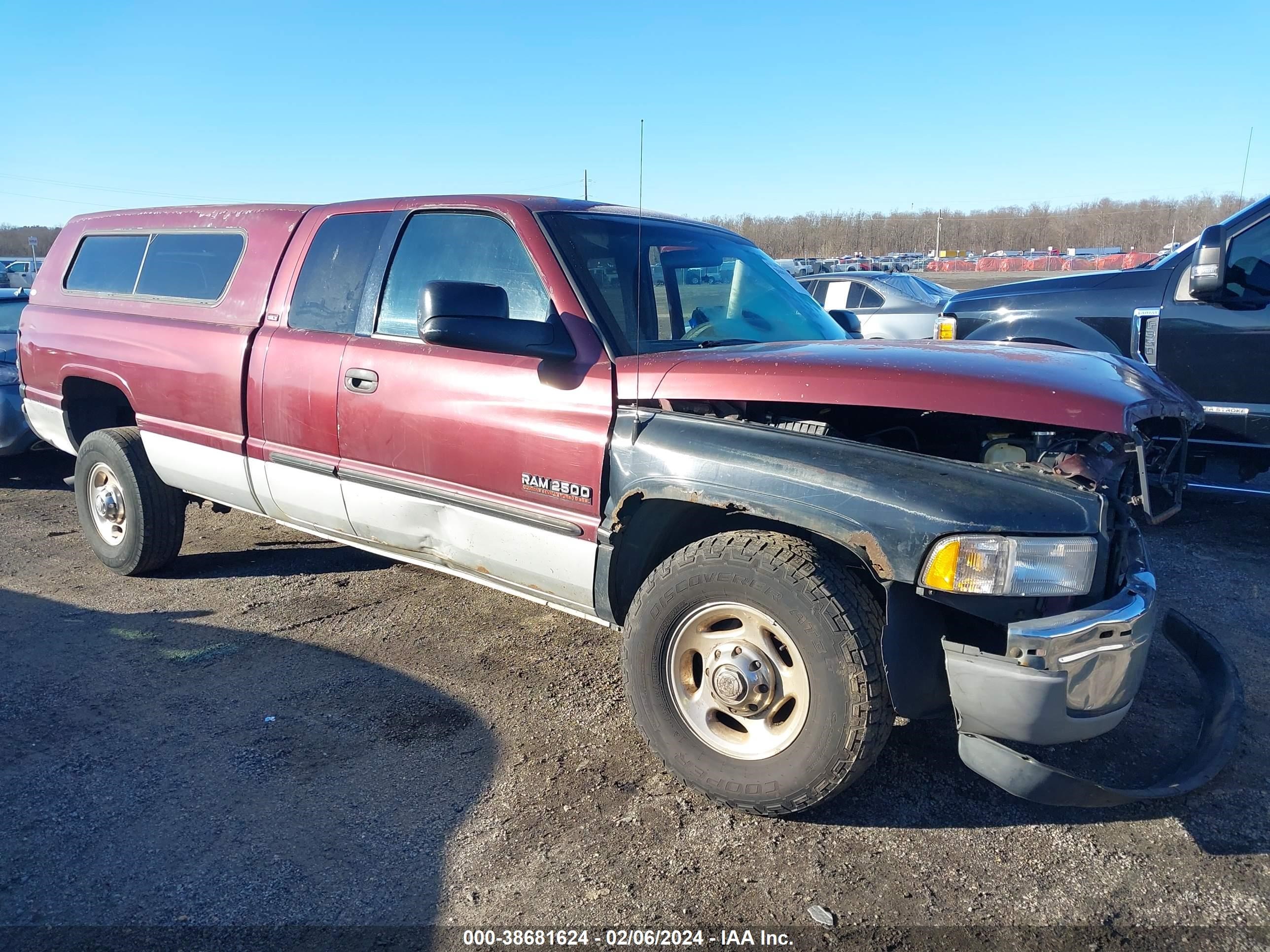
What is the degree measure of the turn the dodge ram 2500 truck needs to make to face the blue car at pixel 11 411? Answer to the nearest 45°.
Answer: approximately 180°

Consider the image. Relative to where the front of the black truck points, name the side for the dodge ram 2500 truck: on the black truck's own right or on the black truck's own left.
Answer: on the black truck's own left

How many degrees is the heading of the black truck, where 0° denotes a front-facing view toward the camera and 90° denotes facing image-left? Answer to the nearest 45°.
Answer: approximately 90°

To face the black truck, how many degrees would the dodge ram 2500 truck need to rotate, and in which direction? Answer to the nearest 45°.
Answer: approximately 90° to its left

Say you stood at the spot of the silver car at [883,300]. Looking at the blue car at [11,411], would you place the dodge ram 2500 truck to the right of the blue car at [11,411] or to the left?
left

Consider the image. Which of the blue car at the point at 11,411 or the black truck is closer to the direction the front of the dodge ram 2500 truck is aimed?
the black truck

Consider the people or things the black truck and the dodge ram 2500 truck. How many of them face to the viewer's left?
1

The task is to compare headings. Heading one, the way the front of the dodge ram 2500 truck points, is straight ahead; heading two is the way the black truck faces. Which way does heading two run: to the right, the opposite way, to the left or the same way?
the opposite way
